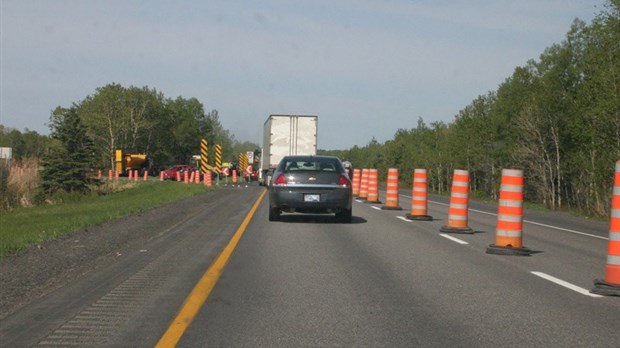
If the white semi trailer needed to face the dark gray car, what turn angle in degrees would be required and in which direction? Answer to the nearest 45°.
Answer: approximately 180°

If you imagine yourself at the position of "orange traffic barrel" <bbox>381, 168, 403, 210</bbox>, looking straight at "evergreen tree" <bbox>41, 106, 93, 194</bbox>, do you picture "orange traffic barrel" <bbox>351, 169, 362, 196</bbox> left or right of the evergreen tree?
right

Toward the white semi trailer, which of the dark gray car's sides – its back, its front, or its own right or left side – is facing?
front

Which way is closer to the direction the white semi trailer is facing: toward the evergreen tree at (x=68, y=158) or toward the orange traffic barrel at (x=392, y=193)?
the evergreen tree

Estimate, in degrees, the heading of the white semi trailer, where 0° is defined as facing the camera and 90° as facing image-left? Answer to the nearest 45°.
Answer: approximately 180°

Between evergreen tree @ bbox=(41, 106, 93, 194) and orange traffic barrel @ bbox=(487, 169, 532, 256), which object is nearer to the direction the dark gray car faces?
the evergreen tree

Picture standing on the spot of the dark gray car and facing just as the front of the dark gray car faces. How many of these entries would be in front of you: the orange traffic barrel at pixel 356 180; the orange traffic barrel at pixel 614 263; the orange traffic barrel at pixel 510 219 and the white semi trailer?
2

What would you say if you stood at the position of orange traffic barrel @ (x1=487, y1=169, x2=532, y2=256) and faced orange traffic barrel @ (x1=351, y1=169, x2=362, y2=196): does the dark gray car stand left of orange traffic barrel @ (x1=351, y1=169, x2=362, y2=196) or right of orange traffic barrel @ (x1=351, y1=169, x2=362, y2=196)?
left

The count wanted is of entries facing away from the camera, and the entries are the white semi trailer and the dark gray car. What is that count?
2

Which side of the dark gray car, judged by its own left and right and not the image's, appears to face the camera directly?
back
